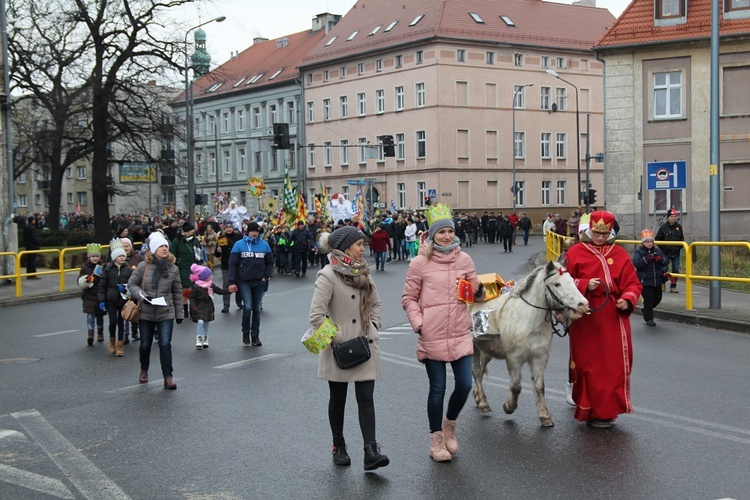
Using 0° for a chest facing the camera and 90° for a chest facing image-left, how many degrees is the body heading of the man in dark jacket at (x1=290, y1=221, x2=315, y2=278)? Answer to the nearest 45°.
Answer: approximately 0°

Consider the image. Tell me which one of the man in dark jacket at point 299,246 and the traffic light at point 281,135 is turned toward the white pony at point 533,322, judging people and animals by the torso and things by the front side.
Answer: the man in dark jacket

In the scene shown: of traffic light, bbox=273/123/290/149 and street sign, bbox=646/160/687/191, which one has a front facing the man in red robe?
the street sign

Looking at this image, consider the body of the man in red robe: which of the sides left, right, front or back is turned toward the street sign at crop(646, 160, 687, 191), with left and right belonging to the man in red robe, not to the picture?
back

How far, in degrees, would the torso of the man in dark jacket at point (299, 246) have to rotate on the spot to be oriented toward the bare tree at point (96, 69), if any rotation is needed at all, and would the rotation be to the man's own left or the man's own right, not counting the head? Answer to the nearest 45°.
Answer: approximately 135° to the man's own right

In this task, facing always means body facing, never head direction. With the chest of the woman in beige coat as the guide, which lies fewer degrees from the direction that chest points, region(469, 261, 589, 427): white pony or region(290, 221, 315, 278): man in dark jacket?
the white pony

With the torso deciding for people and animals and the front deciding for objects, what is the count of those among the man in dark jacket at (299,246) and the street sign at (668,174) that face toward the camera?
2

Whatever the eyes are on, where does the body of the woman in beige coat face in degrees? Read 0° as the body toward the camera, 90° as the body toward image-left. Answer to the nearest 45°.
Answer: approximately 315°
